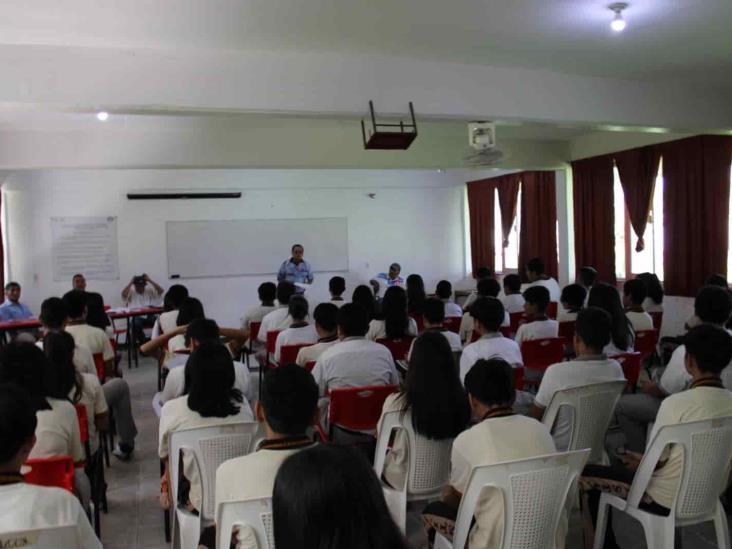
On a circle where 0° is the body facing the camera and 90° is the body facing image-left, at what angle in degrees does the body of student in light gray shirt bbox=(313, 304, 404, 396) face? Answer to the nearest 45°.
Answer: approximately 180°

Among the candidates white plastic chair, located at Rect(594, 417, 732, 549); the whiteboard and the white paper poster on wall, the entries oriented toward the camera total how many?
2

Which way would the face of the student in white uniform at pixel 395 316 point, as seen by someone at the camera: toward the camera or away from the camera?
away from the camera

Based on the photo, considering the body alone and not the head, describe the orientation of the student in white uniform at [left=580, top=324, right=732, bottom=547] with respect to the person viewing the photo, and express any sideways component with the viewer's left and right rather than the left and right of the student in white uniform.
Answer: facing away from the viewer and to the left of the viewer

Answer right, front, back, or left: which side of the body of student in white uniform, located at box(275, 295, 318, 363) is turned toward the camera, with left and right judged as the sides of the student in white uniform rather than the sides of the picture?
back

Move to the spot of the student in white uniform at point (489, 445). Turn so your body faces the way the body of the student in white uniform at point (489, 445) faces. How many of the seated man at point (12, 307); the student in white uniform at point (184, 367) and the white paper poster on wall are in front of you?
3

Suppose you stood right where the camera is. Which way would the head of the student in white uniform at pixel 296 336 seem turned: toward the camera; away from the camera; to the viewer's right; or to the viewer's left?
away from the camera

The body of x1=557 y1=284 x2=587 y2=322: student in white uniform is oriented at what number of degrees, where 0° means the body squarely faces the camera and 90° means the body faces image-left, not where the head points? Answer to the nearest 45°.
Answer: approximately 135°

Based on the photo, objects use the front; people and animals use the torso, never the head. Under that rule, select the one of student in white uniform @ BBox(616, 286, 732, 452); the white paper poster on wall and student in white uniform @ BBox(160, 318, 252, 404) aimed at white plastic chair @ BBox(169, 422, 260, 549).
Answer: the white paper poster on wall

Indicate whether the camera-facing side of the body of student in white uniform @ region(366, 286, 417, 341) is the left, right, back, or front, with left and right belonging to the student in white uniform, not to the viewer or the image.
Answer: back

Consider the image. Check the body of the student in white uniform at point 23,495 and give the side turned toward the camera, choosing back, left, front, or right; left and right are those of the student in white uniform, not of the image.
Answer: back

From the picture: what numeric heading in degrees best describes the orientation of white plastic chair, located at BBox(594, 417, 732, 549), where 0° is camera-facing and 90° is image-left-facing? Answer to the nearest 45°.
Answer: approximately 135°

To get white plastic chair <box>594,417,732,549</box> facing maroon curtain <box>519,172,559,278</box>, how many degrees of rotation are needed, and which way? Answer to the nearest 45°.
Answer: approximately 45° to its right
